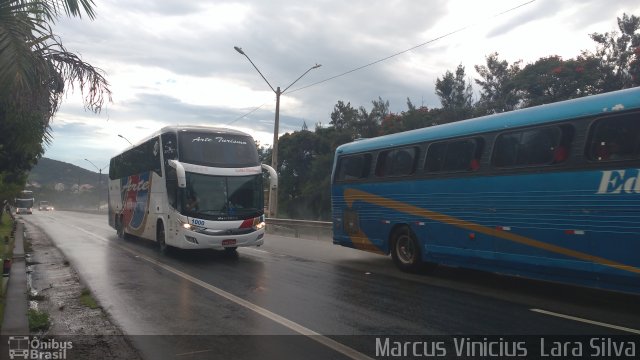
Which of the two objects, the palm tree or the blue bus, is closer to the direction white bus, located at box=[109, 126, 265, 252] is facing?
the blue bus

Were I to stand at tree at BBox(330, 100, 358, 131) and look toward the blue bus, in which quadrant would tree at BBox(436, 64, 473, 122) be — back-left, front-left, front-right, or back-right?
front-left

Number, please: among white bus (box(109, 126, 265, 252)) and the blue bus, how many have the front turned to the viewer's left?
0

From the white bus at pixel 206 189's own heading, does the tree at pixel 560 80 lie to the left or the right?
on its left

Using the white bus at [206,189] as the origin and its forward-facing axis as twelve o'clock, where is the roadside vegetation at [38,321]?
The roadside vegetation is roughly at 2 o'clock from the white bus.

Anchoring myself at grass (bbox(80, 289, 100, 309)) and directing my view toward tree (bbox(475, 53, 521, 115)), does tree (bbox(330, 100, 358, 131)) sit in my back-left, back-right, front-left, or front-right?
front-left

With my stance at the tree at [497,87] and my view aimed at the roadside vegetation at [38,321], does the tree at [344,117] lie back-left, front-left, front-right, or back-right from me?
back-right

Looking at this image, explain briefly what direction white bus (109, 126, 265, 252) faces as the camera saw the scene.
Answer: facing the viewer and to the right of the viewer

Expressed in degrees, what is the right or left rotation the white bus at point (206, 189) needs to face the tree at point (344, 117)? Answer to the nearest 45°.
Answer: approximately 90° to its left

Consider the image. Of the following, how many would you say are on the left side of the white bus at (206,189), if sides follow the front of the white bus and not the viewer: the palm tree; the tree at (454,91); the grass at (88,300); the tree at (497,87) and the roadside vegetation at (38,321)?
2

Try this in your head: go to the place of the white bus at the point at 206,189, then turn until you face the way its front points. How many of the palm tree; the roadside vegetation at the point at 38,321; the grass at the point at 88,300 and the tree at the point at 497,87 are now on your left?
1
